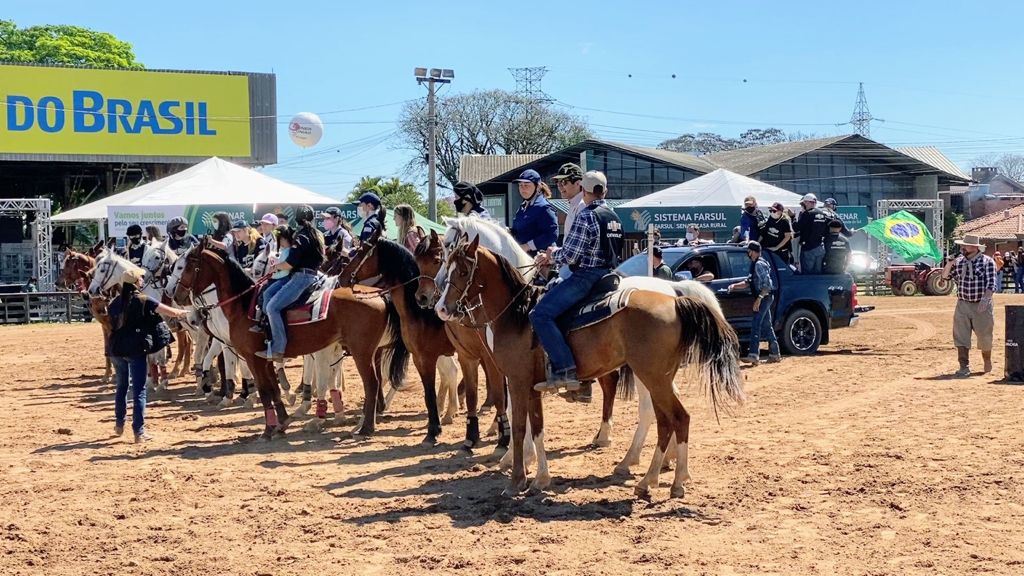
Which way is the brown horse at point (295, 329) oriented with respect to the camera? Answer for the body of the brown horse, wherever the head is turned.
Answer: to the viewer's left

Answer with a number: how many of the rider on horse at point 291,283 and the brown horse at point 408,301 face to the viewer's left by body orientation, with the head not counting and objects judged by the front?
2

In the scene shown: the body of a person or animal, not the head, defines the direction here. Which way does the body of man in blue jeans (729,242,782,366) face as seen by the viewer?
to the viewer's left

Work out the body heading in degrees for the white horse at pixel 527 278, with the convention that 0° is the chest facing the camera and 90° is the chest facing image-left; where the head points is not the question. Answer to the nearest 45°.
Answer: approximately 90°

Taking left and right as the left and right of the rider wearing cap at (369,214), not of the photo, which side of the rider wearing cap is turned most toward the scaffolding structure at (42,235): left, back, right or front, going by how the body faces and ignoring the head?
right

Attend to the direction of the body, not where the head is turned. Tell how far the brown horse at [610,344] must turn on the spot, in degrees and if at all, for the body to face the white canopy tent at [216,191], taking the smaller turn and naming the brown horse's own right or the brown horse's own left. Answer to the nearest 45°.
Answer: approximately 45° to the brown horse's own right

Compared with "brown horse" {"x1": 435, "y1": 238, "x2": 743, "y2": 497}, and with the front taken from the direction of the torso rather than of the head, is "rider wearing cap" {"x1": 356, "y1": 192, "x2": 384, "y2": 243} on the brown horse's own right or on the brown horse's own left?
on the brown horse's own right

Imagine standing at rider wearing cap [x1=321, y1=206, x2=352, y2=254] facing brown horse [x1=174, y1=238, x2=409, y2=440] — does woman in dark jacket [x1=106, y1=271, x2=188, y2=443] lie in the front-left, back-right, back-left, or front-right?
front-right

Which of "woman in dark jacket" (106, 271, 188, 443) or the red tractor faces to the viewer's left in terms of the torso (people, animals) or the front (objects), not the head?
the red tractor

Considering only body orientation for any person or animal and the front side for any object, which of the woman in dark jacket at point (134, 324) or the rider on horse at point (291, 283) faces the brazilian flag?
the woman in dark jacket

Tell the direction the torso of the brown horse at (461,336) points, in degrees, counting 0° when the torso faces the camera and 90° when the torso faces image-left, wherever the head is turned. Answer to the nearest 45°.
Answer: approximately 45°

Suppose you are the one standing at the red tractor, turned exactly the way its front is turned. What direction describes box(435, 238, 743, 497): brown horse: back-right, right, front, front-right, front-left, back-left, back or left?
left

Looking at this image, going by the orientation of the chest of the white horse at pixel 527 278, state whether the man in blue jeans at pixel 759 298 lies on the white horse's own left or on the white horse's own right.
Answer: on the white horse's own right

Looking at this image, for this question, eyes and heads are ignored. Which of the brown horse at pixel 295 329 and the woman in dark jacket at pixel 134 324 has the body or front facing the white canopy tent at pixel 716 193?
the woman in dark jacket
